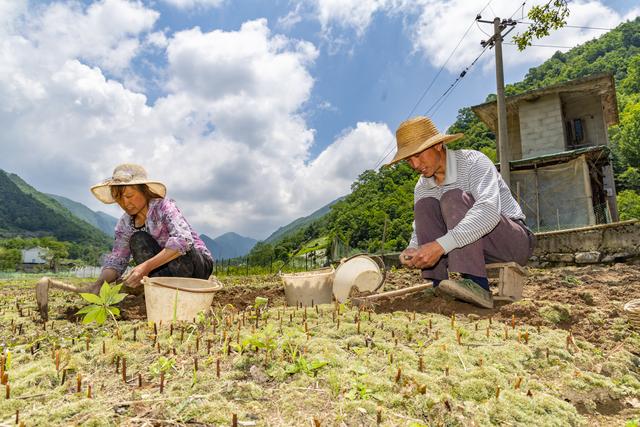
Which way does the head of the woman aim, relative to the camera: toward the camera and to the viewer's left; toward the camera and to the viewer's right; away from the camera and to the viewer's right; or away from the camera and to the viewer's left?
toward the camera and to the viewer's left

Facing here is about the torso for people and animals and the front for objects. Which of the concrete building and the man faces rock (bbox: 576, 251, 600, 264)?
the concrete building

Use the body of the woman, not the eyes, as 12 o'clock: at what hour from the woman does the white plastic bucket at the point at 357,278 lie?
The white plastic bucket is roughly at 8 o'clock from the woman.

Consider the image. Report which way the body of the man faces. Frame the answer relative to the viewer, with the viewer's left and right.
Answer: facing the viewer and to the left of the viewer

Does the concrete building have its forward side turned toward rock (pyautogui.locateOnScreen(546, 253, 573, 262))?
yes

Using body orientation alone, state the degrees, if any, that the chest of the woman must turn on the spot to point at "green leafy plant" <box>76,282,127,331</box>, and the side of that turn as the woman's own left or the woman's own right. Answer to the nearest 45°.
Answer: approximately 45° to the woman's own left

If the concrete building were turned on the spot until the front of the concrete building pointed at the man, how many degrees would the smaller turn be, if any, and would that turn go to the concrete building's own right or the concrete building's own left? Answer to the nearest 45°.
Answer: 0° — it already faces them

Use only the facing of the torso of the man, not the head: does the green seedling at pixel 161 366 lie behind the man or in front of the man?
in front

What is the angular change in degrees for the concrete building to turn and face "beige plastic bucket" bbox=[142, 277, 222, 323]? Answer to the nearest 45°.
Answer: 0° — it already faces it

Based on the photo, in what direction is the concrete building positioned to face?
toward the camera

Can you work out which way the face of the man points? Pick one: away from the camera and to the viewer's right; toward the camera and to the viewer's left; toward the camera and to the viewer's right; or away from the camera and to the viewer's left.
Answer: toward the camera and to the viewer's left

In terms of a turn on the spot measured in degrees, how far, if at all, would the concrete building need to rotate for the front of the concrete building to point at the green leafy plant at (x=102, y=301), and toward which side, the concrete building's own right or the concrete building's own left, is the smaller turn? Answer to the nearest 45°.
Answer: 0° — it already faces it

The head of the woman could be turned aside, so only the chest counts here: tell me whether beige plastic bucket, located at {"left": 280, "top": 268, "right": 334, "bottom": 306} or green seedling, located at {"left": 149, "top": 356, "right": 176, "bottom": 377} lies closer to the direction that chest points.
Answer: the green seedling
